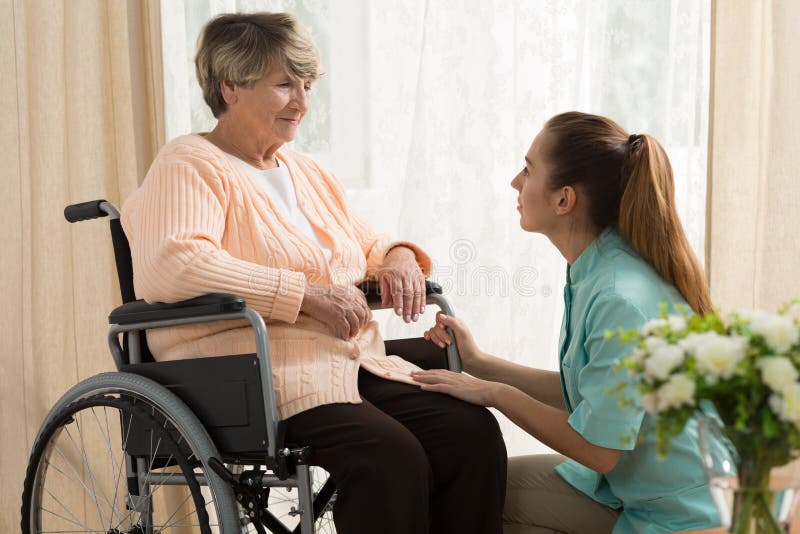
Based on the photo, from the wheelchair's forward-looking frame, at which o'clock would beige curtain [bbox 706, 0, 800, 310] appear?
The beige curtain is roughly at 10 o'clock from the wheelchair.

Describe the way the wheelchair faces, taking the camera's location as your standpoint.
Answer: facing the viewer and to the right of the viewer

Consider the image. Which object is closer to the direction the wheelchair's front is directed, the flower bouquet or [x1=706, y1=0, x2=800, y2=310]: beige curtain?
the flower bouquet

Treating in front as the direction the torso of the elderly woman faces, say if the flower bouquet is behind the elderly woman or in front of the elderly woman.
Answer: in front

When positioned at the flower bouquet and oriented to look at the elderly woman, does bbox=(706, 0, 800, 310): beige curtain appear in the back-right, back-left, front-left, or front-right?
front-right

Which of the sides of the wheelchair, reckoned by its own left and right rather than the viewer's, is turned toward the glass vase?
front

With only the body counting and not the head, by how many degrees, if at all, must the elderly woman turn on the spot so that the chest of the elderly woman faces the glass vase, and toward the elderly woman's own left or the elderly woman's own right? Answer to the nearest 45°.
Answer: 0° — they already face it

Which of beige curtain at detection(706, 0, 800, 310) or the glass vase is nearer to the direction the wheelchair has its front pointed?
the glass vase
